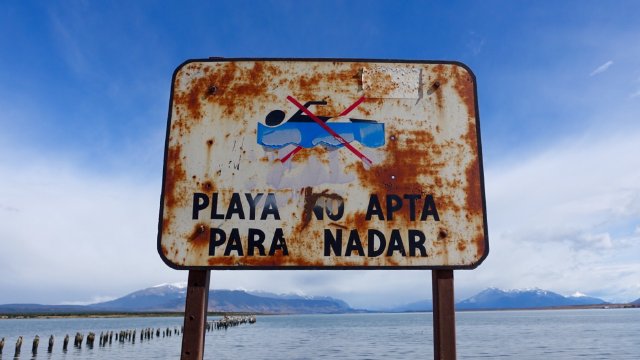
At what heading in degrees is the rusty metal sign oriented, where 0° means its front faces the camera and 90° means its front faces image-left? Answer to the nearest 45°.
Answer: approximately 0°
